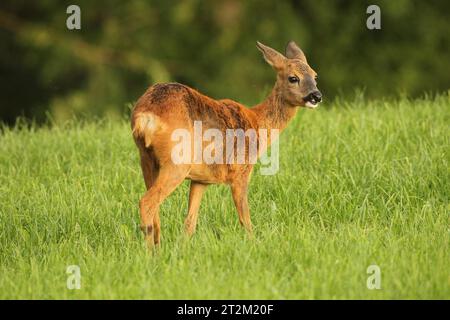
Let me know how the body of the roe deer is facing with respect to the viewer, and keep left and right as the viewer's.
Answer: facing away from the viewer and to the right of the viewer
